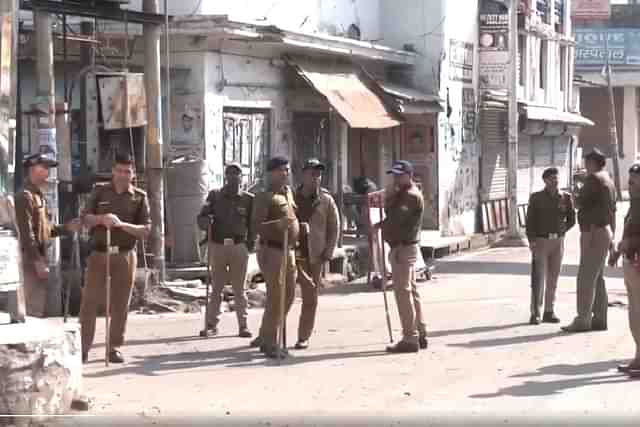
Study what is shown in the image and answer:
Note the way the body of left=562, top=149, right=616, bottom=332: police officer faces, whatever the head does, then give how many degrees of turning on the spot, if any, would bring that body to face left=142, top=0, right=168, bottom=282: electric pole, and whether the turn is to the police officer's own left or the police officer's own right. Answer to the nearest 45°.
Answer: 0° — they already face it

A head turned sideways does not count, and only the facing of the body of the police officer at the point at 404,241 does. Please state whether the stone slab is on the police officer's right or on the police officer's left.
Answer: on the police officer's left

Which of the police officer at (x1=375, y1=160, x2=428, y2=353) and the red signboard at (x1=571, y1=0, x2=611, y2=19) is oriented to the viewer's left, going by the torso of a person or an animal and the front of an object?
the police officer

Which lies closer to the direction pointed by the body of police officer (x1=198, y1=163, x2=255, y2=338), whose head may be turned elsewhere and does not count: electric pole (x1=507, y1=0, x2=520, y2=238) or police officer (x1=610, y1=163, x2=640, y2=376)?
the police officer

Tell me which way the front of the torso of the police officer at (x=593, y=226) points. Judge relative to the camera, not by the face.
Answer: to the viewer's left

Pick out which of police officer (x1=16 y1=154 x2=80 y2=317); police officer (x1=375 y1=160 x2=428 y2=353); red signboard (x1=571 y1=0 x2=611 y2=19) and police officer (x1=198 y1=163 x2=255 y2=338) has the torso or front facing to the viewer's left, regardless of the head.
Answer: police officer (x1=375 y1=160 x2=428 y2=353)

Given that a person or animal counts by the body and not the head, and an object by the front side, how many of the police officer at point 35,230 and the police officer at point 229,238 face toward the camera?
1

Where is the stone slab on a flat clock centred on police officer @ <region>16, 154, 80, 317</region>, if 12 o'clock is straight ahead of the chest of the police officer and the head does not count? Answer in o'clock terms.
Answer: The stone slab is roughly at 3 o'clock from the police officer.

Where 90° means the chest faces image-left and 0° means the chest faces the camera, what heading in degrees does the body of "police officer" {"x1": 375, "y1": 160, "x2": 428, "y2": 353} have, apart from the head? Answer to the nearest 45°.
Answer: approximately 90°

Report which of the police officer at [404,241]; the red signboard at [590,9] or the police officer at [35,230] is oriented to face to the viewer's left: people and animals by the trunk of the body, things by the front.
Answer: the police officer at [404,241]

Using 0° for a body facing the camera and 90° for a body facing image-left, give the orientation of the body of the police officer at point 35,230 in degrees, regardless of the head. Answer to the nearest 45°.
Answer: approximately 270°
